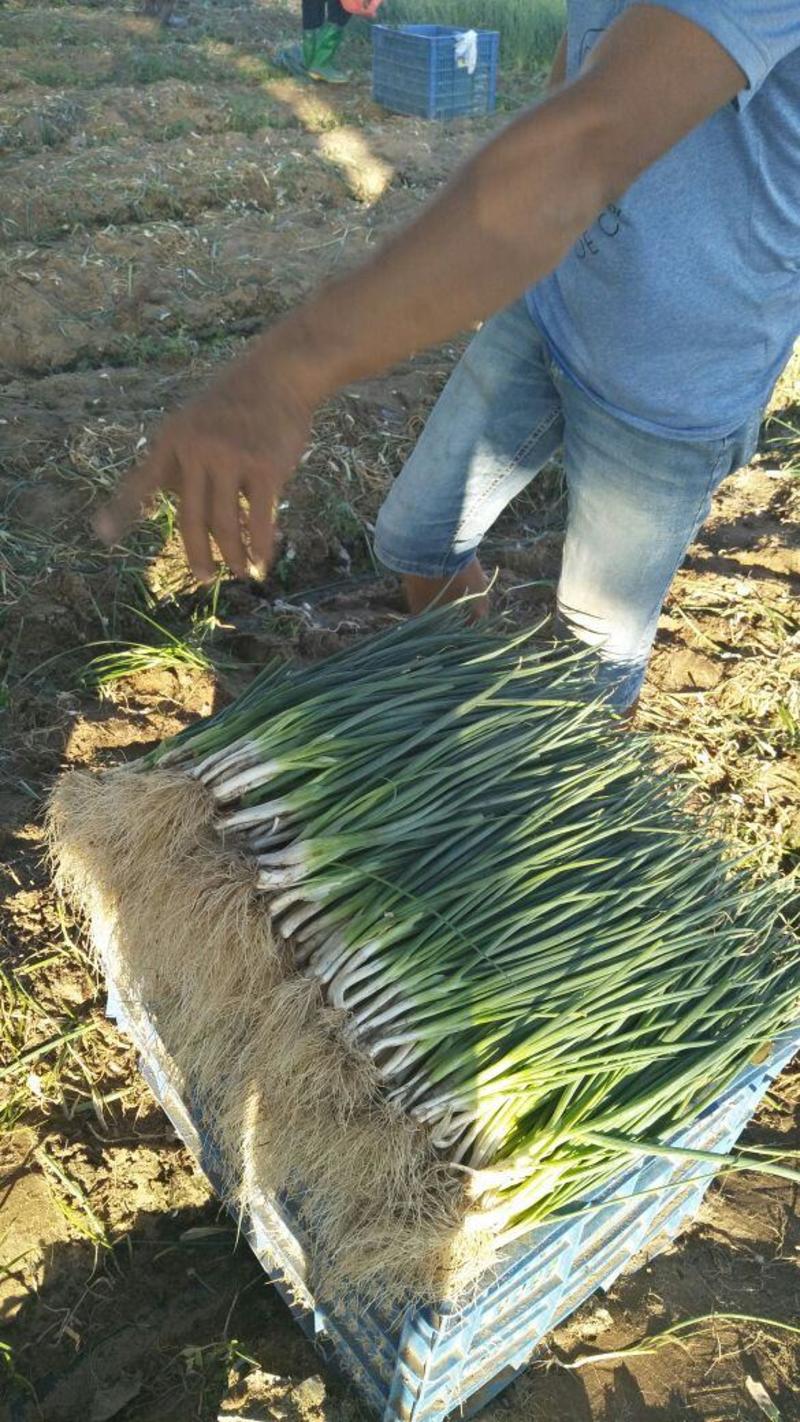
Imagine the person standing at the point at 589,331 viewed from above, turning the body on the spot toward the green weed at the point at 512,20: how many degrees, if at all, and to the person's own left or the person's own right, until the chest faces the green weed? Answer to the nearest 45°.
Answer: approximately 135° to the person's own right

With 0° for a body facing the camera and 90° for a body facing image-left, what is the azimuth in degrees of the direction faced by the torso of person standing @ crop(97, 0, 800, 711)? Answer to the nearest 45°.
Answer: approximately 45°

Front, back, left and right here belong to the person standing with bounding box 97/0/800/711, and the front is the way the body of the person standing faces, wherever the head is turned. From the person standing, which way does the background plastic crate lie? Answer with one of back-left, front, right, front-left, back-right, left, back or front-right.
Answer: back-right
